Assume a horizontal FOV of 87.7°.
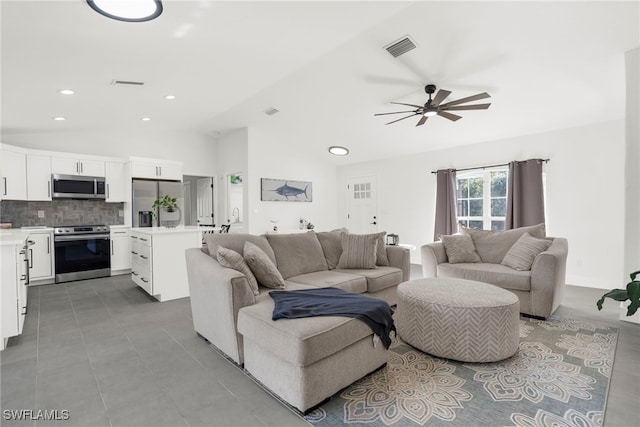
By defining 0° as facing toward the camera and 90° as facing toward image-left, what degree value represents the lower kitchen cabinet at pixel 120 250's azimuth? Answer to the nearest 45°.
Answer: approximately 0°

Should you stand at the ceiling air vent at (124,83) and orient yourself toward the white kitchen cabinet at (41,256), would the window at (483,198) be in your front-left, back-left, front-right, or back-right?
back-right

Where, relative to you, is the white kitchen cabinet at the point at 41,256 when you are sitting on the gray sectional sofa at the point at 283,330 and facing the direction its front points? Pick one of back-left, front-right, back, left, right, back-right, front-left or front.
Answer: back

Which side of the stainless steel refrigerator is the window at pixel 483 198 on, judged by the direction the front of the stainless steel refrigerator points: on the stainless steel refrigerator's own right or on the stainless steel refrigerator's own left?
on the stainless steel refrigerator's own left

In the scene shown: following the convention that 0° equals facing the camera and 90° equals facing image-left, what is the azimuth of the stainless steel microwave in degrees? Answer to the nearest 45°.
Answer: approximately 0°

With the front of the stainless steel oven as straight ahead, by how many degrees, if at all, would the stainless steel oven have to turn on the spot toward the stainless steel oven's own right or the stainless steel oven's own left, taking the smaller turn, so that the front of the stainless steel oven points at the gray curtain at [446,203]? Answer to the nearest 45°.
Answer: approximately 45° to the stainless steel oven's own left

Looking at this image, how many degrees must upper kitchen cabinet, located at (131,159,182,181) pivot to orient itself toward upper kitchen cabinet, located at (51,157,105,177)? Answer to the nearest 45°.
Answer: approximately 90° to its right

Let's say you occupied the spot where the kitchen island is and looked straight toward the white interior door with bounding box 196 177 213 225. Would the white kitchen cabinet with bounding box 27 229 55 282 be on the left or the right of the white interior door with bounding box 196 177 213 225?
left

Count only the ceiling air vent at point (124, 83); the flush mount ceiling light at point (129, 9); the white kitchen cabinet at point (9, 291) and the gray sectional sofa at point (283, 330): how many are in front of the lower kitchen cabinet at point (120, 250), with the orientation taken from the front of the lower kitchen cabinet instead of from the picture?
4
